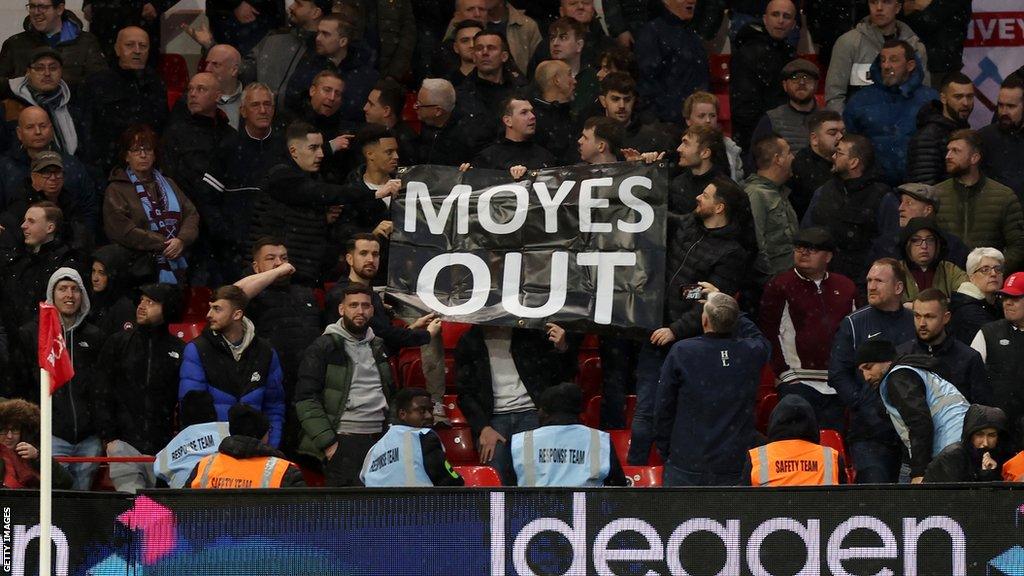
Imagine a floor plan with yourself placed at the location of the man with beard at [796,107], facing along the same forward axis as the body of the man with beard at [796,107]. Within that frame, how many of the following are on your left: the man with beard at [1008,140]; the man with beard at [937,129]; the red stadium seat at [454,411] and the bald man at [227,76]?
2

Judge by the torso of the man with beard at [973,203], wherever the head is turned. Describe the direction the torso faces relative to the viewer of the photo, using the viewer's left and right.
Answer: facing the viewer and to the left of the viewer

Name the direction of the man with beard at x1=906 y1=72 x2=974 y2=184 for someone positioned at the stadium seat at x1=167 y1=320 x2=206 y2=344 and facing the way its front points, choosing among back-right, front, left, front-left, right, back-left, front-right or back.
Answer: left

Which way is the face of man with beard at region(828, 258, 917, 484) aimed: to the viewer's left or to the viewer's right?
to the viewer's left

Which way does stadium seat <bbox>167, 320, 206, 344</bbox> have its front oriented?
toward the camera

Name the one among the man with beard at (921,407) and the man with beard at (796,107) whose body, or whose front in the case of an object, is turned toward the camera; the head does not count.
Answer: the man with beard at (796,107)

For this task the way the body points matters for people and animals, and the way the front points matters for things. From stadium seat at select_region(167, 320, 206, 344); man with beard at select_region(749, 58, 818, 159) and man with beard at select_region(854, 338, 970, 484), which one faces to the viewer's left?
man with beard at select_region(854, 338, 970, 484)

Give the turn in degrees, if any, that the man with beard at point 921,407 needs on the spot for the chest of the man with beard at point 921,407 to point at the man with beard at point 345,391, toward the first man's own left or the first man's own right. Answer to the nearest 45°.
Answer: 0° — they already face them

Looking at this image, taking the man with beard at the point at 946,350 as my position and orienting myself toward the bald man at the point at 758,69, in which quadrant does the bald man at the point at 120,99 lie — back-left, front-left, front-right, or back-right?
front-left

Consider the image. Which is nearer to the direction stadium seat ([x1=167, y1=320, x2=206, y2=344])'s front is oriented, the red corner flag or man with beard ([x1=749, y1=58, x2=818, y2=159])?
the red corner flag

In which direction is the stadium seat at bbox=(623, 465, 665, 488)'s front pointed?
toward the camera

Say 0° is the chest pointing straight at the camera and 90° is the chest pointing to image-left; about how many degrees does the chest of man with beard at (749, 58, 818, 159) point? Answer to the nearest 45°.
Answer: approximately 0°

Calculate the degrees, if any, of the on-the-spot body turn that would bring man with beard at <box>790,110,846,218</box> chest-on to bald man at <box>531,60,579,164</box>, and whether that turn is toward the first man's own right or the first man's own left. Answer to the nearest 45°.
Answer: approximately 135° to the first man's own right
